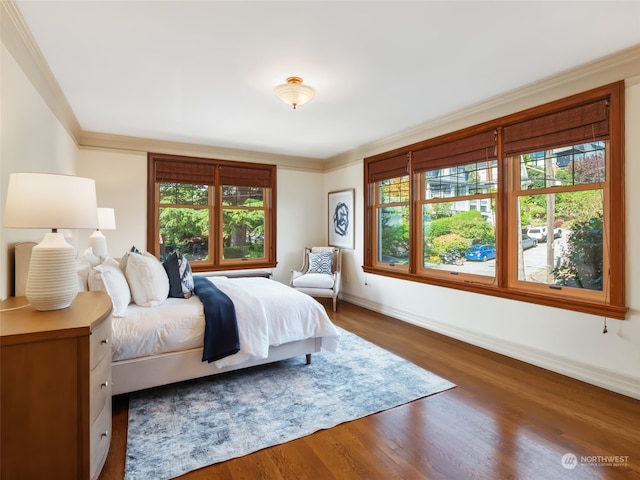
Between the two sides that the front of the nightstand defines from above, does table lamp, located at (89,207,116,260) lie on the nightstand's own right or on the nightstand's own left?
on the nightstand's own left

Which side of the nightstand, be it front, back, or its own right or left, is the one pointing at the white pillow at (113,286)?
left

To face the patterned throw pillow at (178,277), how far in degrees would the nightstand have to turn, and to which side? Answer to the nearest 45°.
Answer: approximately 45° to its left

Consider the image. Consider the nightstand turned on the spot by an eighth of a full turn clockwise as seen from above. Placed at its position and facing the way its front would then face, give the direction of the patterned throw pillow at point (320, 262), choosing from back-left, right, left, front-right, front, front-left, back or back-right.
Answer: left

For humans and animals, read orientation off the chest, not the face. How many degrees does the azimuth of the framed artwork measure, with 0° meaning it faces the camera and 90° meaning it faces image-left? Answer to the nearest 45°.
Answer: approximately 45°

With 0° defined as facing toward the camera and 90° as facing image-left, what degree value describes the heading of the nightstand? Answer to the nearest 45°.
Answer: approximately 270°

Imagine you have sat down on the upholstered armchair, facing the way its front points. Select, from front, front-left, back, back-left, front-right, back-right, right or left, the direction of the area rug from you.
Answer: front-left

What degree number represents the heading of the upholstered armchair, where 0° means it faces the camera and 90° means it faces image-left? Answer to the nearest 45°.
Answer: approximately 45°

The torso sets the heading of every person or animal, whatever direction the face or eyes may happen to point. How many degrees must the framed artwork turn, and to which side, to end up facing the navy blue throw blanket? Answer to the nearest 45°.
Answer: approximately 45° to its left

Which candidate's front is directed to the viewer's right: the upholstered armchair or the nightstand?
the nightstand

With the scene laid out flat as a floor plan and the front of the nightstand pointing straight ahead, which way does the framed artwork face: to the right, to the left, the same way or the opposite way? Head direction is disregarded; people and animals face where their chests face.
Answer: the opposite way

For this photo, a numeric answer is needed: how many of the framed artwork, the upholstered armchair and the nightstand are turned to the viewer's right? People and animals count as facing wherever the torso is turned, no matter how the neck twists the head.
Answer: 1

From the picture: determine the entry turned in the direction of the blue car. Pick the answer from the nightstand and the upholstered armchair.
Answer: the nightstand

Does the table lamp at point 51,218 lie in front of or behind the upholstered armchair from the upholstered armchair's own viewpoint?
in front
